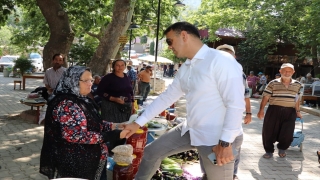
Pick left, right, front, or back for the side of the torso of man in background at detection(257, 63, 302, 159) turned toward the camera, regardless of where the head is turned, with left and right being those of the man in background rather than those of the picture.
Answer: front

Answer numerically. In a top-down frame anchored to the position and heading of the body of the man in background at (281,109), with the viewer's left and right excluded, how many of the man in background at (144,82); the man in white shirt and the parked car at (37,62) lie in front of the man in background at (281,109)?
1

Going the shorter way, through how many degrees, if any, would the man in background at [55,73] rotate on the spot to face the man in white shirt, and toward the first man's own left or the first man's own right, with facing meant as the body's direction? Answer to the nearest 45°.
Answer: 0° — they already face them

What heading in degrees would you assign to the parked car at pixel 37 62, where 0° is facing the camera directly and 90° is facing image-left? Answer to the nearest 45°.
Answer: approximately 315°

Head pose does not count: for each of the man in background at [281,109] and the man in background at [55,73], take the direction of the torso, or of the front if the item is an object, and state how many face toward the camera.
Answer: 2

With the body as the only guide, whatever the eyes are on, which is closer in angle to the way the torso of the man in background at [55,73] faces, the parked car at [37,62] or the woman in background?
the woman in background

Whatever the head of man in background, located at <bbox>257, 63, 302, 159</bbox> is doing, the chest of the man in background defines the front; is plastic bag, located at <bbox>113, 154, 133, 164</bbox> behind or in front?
in front

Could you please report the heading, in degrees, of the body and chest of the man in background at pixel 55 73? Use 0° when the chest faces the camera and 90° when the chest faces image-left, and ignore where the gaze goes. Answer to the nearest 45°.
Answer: approximately 0°

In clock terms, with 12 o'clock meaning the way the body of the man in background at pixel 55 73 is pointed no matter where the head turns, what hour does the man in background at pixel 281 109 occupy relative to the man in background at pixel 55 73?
the man in background at pixel 281 109 is roughly at 10 o'clock from the man in background at pixel 55 73.

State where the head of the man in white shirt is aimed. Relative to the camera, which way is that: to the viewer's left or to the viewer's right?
to the viewer's left

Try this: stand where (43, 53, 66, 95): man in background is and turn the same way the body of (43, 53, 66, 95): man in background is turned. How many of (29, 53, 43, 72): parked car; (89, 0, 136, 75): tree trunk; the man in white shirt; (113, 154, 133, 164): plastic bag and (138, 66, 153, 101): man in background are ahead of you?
2

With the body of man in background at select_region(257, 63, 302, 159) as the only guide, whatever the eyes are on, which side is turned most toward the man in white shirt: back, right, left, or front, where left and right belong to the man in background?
front
